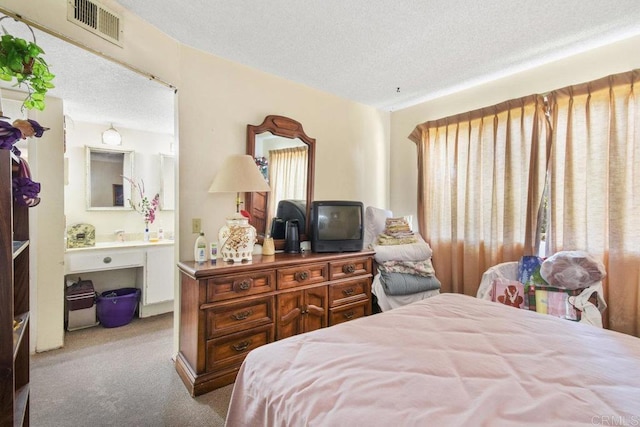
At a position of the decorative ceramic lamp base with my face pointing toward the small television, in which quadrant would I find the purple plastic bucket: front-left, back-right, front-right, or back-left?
back-left

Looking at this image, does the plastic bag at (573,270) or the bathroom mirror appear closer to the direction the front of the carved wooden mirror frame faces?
the plastic bag

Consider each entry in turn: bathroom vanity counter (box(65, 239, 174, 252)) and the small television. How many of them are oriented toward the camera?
2

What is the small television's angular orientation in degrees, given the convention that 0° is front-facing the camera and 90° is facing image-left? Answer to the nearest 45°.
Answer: approximately 0°

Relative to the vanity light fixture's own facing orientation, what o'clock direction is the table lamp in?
The table lamp is roughly at 11 o'clock from the vanity light fixture.

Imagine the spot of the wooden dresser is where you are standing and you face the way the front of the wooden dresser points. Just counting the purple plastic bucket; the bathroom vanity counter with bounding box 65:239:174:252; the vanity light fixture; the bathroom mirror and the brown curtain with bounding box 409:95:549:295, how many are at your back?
4

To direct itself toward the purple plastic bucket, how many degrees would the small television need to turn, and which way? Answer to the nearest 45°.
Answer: approximately 90° to its right

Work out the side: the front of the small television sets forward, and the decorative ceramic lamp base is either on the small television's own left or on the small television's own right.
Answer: on the small television's own right
